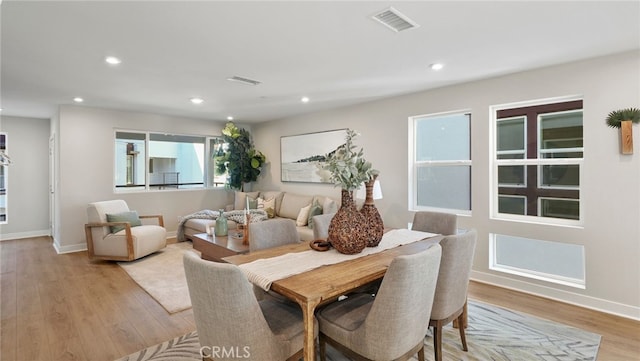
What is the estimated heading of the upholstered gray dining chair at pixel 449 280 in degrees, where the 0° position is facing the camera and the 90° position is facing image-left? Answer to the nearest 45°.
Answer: approximately 135°

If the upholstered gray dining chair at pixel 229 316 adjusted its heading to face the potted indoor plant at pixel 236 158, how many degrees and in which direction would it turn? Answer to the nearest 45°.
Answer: approximately 45° to its left

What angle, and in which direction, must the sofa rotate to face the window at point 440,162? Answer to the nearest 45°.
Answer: approximately 90° to its left

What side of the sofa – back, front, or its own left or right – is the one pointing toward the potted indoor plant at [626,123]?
left

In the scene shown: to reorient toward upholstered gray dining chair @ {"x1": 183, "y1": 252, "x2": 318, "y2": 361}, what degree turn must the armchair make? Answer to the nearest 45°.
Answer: approximately 45° to its right

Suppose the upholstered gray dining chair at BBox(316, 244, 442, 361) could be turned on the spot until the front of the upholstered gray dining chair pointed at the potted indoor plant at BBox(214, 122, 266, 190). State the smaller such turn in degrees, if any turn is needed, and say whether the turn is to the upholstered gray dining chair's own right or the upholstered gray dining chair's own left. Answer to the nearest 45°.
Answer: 0° — it already faces it

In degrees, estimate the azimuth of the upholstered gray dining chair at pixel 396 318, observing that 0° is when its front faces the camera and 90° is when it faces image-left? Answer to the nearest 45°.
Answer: approximately 135°

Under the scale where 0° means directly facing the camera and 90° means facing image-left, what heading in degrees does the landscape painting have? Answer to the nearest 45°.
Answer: approximately 45°
